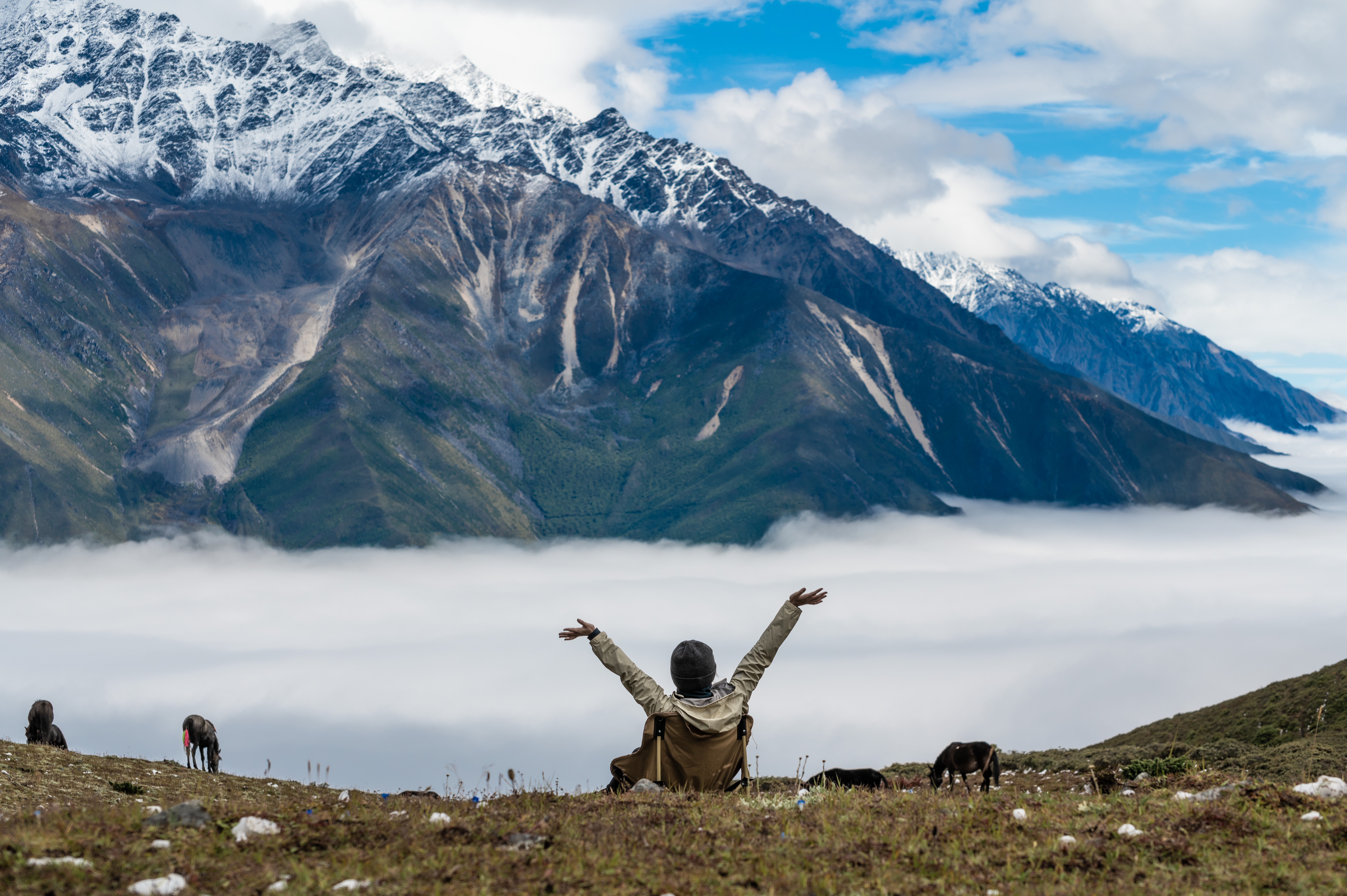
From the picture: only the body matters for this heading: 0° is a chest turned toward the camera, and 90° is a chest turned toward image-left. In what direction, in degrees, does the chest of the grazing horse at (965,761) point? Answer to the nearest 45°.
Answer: approximately 90°

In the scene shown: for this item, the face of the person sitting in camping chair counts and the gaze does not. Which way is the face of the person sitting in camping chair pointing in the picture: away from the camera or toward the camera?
away from the camera

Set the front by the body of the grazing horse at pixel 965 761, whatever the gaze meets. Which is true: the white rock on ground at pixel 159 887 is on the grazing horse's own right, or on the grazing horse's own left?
on the grazing horse's own left

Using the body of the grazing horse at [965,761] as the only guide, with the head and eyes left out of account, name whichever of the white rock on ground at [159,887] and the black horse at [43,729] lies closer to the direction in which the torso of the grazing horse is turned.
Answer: the black horse

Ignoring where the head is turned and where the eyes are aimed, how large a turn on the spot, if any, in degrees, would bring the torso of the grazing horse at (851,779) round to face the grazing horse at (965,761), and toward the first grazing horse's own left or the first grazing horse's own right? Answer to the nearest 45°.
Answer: approximately 135° to the first grazing horse's own right

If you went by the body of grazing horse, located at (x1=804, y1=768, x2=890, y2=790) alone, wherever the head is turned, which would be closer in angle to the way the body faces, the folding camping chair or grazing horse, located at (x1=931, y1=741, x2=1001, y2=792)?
the folding camping chair

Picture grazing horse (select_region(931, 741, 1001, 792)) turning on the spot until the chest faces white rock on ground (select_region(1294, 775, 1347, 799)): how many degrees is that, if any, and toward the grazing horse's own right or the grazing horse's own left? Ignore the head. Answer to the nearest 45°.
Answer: approximately 135° to the grazing horse's own left

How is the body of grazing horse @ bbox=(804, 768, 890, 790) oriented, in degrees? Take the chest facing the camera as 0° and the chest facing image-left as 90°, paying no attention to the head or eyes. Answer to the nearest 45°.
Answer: approximately 90°
